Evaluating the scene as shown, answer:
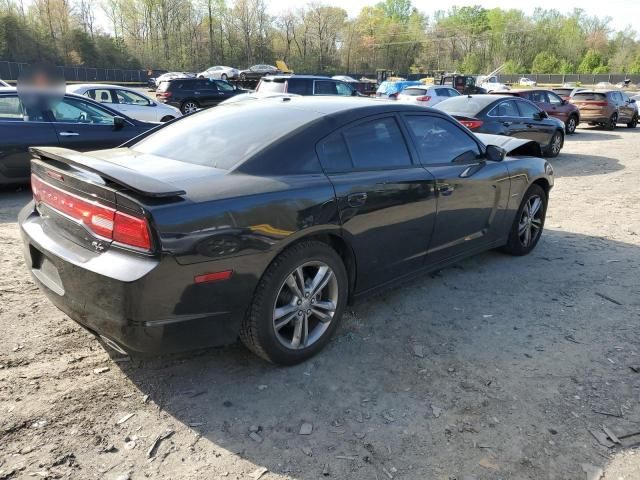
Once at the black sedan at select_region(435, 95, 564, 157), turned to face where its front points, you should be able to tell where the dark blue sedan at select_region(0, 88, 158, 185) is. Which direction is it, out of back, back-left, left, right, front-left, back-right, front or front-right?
back

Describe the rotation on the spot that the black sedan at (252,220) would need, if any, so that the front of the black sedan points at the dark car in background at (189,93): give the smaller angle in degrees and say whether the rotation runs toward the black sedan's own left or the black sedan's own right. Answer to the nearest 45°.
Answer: approximately 45° to the black sedan's own left

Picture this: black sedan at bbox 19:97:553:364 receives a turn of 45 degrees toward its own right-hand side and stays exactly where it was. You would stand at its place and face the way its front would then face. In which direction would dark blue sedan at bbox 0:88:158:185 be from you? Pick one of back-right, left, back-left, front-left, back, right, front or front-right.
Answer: back-left

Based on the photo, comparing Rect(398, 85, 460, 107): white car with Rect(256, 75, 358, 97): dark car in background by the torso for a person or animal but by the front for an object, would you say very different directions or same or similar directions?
same or similar directions

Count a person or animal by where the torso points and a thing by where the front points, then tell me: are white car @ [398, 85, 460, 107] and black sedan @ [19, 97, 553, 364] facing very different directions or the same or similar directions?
same or similar directions

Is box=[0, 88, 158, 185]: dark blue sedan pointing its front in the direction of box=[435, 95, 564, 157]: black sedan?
yes

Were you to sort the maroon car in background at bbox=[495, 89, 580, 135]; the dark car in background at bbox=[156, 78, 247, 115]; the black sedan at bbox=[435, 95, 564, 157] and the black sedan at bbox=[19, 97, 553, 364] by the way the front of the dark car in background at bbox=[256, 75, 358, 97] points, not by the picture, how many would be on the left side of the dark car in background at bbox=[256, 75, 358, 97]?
1

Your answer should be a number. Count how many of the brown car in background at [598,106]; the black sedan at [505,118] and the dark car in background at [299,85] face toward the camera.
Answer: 0

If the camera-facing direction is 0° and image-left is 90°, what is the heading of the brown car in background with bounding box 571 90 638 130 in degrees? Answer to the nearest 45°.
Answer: approximately 225°

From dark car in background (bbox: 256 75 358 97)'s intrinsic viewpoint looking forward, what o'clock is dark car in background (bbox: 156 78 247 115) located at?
dark car in background (bbox: 156 78 247 115) is roughly at 9 o'clock from dark car in background (bbox: 256 75 358 97).

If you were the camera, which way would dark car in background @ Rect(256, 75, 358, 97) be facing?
facing away from the viewer and to the right of the viewer

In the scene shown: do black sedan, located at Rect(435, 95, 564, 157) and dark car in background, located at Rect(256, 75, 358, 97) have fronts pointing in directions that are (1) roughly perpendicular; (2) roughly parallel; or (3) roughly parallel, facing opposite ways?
roughly parallel

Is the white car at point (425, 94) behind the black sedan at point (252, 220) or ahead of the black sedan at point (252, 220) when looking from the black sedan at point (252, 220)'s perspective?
ahead

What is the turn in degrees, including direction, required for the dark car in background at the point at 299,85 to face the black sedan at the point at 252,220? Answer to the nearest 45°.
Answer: approximately 135° to its right

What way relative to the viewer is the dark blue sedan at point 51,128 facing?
to the viewer's right
